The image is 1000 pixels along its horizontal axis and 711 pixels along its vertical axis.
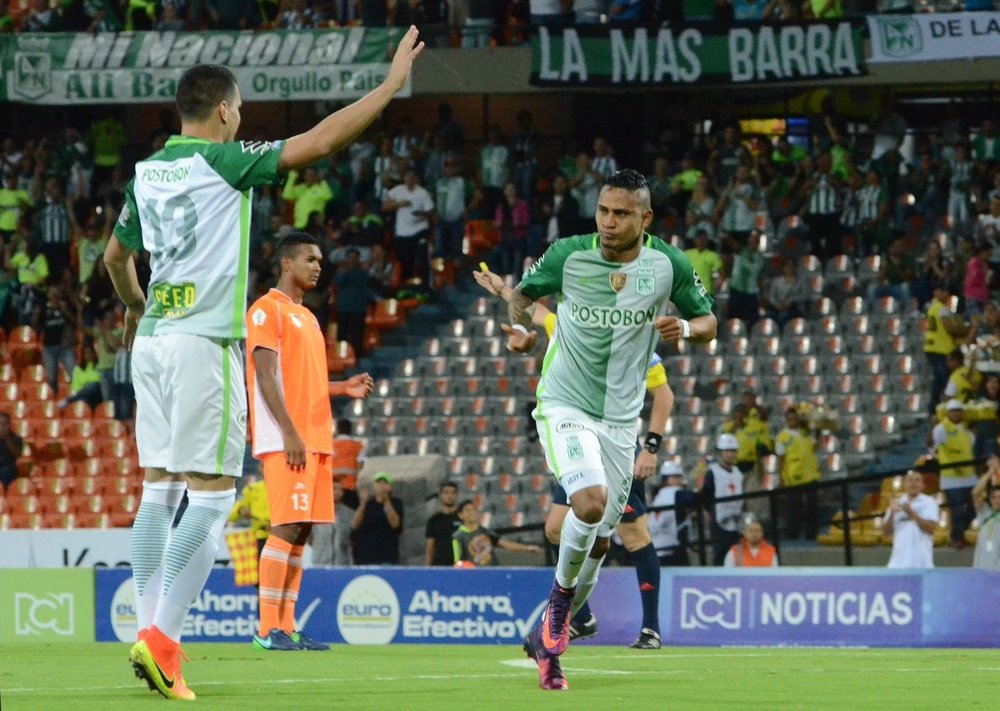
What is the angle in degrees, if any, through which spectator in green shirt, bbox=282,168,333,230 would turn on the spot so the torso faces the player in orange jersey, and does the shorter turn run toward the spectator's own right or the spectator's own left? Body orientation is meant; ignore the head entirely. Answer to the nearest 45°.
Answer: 0° — they already face them

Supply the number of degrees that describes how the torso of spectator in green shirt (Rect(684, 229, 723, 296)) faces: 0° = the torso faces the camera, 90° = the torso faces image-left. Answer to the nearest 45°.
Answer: approximately 0°

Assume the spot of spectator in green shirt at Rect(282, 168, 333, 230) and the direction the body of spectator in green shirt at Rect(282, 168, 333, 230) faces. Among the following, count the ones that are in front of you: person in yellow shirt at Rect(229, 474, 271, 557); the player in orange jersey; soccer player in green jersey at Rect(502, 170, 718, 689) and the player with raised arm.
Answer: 4

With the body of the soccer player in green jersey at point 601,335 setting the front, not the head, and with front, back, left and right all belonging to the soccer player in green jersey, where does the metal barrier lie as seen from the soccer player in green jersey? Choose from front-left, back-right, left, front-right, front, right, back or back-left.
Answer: back

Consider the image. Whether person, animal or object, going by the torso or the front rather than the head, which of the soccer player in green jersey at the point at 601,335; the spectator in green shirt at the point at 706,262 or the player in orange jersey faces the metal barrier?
the spectator in green shirt

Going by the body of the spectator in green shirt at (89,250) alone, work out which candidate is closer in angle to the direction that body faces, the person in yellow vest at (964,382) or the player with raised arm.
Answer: the player with raised arm

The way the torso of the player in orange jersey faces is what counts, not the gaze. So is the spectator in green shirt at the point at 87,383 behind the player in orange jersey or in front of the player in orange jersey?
behind
